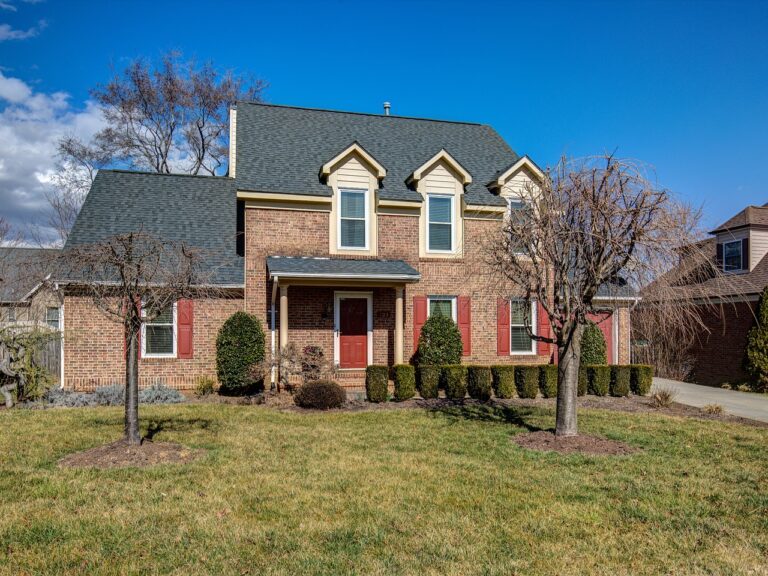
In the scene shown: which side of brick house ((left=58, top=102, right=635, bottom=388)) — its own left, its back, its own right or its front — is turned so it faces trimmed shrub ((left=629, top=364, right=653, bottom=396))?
left

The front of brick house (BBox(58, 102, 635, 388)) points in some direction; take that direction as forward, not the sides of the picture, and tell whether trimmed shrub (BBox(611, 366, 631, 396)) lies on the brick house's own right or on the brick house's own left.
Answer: on the brick house's own left

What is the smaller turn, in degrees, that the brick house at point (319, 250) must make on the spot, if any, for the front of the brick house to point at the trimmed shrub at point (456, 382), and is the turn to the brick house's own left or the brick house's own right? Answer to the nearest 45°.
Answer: approximately 45° to the brick house's own left

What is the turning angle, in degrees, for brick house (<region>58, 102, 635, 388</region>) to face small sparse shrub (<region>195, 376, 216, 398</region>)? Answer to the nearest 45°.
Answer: approximately 45° to its right

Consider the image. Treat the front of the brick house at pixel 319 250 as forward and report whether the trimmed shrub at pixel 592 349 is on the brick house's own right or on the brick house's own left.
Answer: on the brick house's own left

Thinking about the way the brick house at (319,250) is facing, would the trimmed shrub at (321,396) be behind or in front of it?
in front

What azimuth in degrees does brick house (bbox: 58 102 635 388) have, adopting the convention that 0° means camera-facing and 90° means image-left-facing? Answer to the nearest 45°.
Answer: approximately 0°

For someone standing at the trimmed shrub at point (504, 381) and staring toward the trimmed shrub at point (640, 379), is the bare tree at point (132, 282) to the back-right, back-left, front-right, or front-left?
back-right
